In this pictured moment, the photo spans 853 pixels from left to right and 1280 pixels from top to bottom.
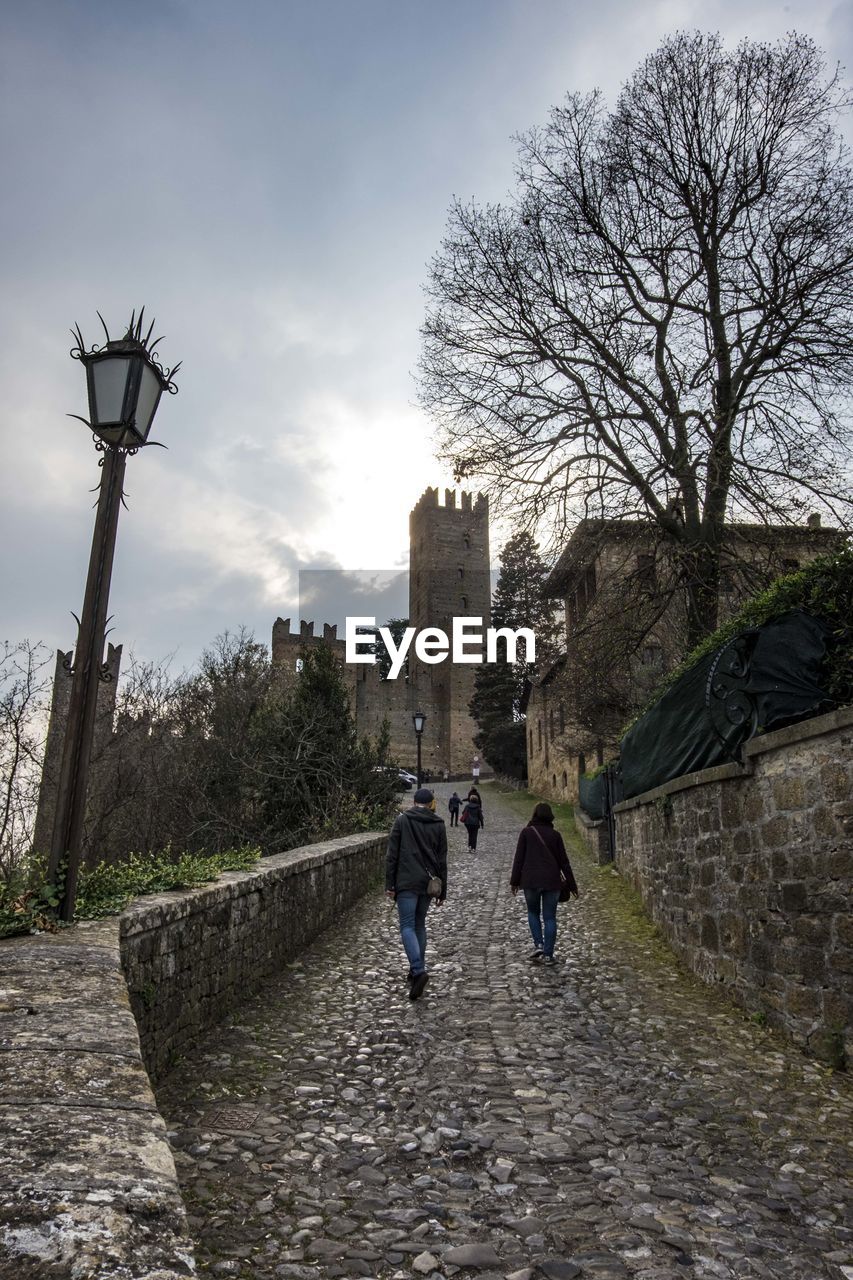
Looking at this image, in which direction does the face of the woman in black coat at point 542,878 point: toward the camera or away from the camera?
away from the camera

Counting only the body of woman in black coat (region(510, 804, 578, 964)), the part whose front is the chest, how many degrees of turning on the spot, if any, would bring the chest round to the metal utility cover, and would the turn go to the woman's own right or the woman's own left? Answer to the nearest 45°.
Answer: approximately 180°

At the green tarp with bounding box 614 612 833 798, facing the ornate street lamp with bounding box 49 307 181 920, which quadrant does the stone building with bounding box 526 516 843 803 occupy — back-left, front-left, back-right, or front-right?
back-right

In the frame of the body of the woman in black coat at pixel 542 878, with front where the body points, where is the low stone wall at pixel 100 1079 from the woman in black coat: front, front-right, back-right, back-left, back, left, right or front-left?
back

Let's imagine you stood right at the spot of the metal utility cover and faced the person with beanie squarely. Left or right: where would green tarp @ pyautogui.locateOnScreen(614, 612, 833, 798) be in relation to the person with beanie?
right

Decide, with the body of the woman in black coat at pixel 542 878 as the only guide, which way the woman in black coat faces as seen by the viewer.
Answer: away from the camera

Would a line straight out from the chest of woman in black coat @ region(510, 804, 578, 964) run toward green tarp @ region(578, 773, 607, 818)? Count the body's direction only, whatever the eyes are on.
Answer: yes

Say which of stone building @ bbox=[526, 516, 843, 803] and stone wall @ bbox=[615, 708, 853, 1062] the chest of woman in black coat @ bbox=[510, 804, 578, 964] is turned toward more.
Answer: the stone building
